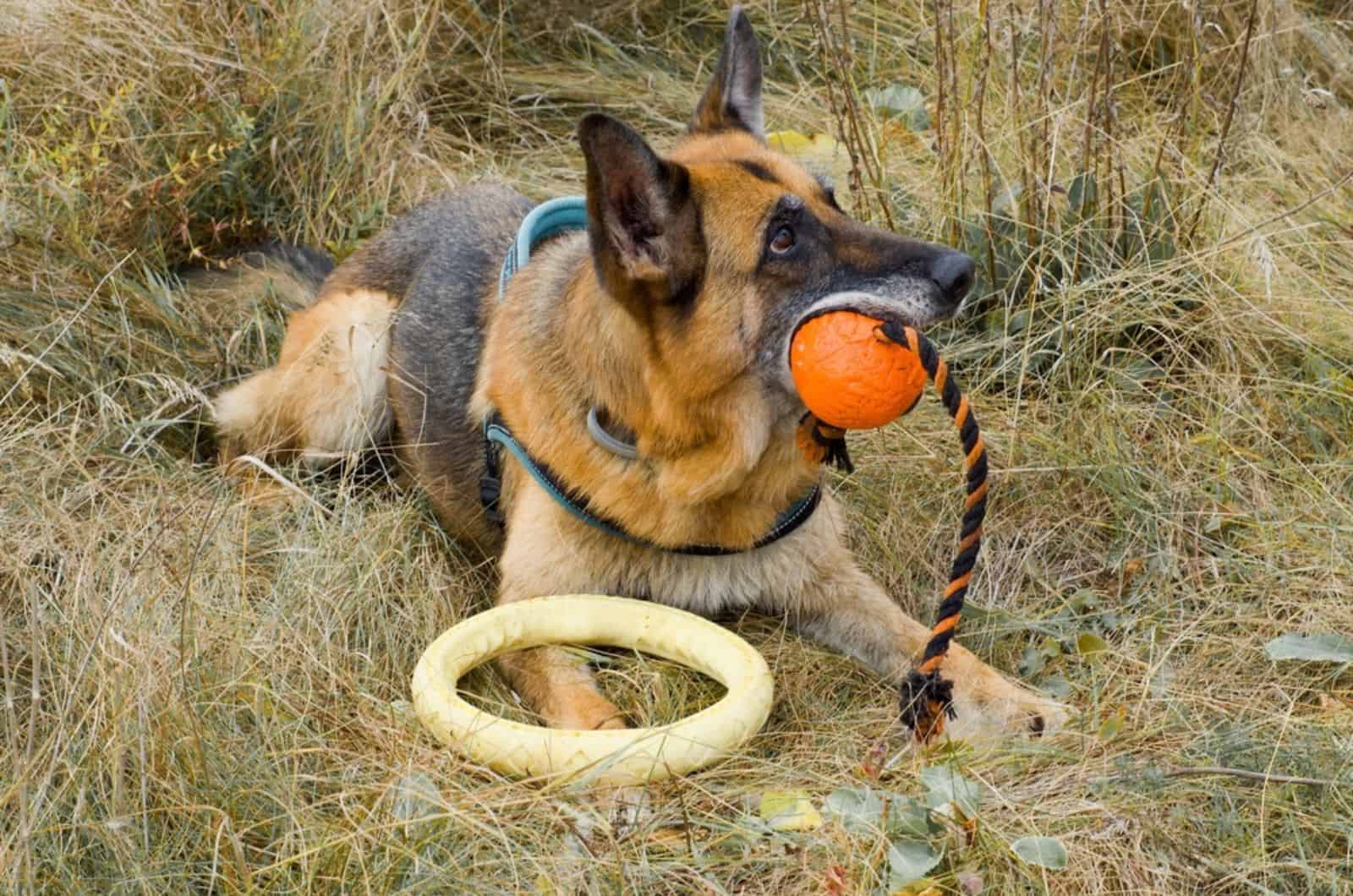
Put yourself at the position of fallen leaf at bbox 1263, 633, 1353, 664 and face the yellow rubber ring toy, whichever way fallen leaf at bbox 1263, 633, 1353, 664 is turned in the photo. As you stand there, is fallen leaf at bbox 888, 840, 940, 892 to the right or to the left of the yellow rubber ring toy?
left

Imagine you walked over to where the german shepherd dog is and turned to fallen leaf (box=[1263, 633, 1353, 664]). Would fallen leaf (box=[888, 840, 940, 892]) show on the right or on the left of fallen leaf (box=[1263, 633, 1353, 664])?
right

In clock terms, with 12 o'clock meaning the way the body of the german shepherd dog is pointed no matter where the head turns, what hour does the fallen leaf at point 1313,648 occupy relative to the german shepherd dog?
The fallen leaf is roughly at 11 o'clock from the german shepherd dog.

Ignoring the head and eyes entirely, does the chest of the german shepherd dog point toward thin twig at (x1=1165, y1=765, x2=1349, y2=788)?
yes

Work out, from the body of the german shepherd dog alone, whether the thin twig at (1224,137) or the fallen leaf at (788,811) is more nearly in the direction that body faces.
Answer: the fallen leaf

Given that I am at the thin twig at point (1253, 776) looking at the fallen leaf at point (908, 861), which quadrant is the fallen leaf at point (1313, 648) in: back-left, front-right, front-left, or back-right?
back-right

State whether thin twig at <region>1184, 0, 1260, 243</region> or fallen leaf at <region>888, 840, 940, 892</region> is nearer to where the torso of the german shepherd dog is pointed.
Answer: the fallen leaf

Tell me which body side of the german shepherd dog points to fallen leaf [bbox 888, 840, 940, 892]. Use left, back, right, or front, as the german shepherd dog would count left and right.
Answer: front

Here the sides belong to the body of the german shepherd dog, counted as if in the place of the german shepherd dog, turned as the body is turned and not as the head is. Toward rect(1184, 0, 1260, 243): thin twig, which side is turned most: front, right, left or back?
left

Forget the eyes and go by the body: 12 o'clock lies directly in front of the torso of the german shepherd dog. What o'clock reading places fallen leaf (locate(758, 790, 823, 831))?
The fallen leaf is roughly at 1 o'clock from the german shepherd dog.
